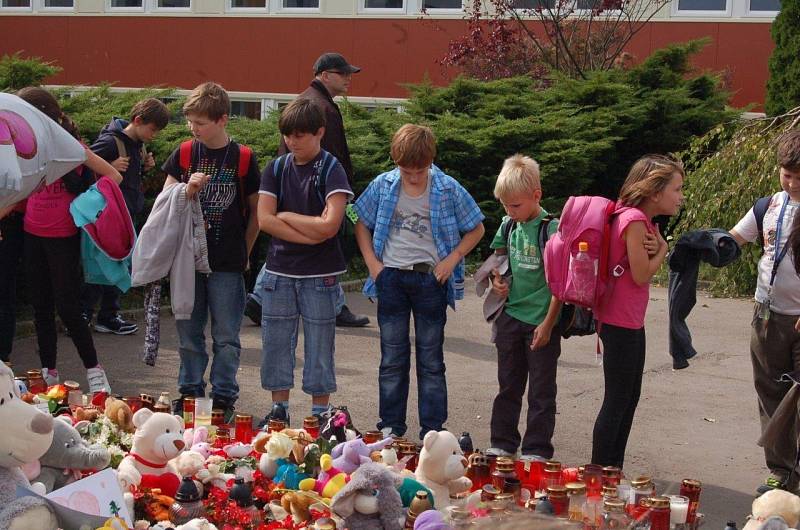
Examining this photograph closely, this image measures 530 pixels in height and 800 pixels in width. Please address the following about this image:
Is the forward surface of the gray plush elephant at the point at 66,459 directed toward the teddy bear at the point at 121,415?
no

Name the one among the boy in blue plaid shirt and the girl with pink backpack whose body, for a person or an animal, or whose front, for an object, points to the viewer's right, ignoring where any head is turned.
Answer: the girl with pink backpack

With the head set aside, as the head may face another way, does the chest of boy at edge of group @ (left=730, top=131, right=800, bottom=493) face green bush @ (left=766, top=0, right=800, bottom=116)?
no

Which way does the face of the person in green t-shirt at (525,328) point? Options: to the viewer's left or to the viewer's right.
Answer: to the viewer's left

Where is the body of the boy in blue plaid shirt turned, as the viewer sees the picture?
toward the camera

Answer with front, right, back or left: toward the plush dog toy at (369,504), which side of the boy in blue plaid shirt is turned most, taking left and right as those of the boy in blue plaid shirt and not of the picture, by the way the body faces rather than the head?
front

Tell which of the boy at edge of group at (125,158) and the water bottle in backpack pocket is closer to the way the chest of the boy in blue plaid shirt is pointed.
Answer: the water bottle in backpack pocket

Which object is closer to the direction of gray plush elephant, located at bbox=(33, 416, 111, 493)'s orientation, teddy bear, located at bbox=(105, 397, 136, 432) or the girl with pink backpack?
the girl with pink backpack

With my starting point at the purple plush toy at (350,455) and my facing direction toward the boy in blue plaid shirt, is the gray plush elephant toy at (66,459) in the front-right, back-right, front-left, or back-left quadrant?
back-left

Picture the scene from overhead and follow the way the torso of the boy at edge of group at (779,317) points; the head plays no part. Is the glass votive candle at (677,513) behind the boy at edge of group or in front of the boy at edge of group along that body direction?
in front

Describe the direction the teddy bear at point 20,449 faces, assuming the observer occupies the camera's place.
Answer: facing the viewer and to the right of the viewer

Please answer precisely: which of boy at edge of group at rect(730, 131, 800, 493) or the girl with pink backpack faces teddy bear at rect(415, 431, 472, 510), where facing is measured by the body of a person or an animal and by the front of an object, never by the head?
the boy at edge of group
